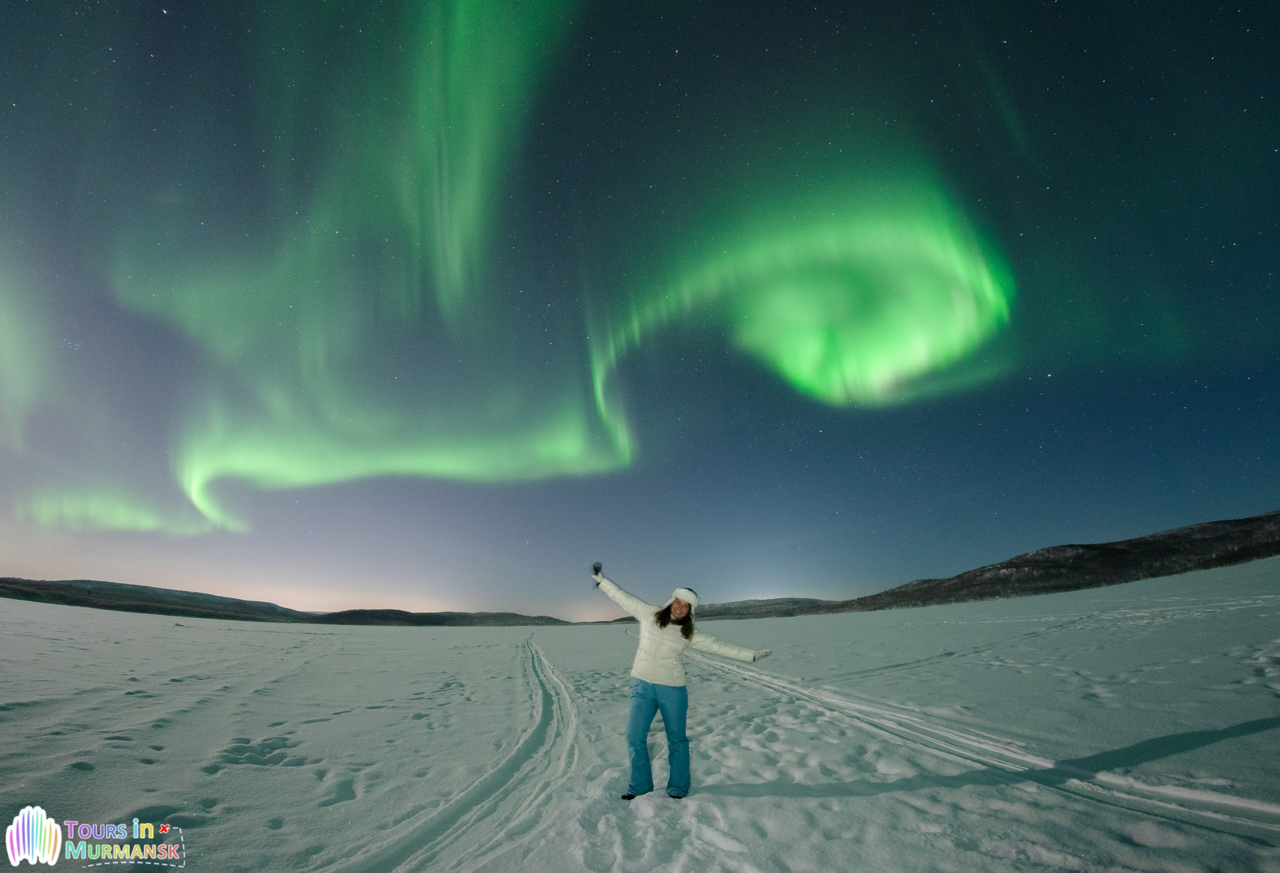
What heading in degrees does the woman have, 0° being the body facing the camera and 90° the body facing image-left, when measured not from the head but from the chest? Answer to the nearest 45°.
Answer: approximately 0°
